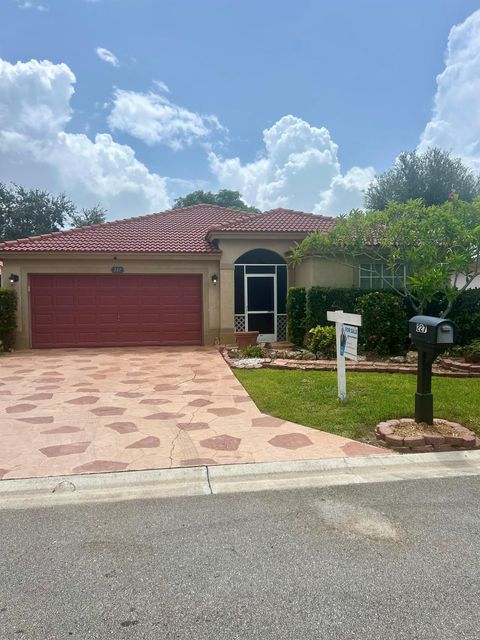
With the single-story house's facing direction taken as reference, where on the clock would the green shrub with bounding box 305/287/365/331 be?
The green shrub is roughly at 10 o'clock from the single-story house.

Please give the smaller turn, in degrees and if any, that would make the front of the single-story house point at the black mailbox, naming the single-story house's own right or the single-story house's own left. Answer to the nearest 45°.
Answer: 0° — it already faces it

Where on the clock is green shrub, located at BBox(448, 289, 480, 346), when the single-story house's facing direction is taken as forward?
The green shrub is roughly at 10 o'clock from the single-story house.

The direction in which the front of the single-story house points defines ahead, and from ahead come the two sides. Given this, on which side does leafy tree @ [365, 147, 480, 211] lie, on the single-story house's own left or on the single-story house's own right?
on the single-story house's own left

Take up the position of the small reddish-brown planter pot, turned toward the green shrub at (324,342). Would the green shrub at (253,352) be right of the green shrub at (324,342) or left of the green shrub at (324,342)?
right

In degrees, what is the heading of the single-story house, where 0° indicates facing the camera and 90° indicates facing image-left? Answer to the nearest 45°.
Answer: approximately 0°

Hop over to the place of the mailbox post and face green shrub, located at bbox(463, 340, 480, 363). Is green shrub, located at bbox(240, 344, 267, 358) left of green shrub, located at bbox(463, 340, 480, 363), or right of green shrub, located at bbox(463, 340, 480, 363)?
left

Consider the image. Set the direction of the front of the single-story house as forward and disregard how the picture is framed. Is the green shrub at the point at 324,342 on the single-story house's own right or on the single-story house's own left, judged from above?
on the single-story house's own left

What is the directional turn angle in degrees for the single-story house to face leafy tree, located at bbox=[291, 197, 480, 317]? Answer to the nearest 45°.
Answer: approximately 45° to its left

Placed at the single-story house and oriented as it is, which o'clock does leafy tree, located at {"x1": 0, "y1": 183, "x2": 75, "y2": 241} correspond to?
The leafy tree is roughly at 5 o'clock from the single-story house.

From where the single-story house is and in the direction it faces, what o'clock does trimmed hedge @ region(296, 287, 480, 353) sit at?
The trimmed hedge is roughly at 10 o'clock from the single-story house.
